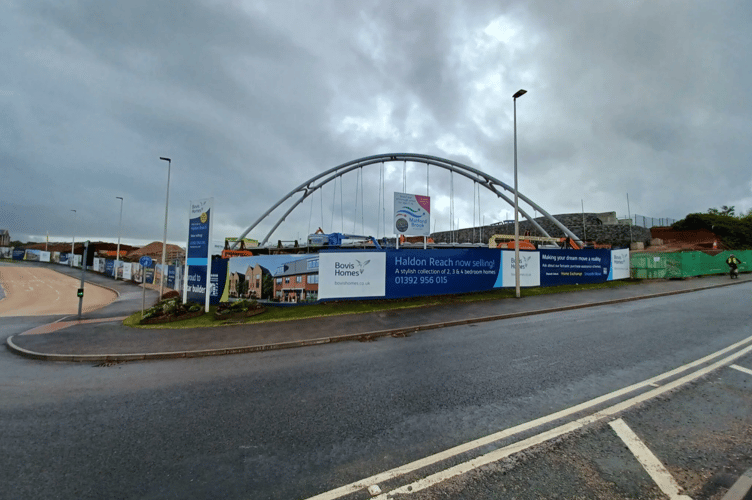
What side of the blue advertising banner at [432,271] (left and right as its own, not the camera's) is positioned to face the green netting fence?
left

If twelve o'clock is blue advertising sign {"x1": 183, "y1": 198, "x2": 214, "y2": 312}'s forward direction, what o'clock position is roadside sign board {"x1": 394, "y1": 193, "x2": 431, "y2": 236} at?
The roadside sign board is roughly at 8 o'clock from the blue advertising sign.

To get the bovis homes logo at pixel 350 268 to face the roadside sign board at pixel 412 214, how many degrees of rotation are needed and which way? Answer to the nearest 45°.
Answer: approximately 135° to its left

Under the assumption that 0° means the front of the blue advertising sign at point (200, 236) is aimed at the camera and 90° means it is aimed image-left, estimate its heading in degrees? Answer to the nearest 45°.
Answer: approximately 45°

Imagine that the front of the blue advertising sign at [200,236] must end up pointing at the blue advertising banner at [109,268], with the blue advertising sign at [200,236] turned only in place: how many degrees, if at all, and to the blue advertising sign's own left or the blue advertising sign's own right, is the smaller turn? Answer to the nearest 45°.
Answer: approximately 135° to the blue advertising sign's own right

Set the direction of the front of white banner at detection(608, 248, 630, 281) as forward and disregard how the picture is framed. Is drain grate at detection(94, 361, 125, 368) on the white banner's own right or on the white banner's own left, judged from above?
on the white banner's own right

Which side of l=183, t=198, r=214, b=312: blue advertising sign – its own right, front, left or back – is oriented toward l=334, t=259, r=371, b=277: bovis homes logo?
left
